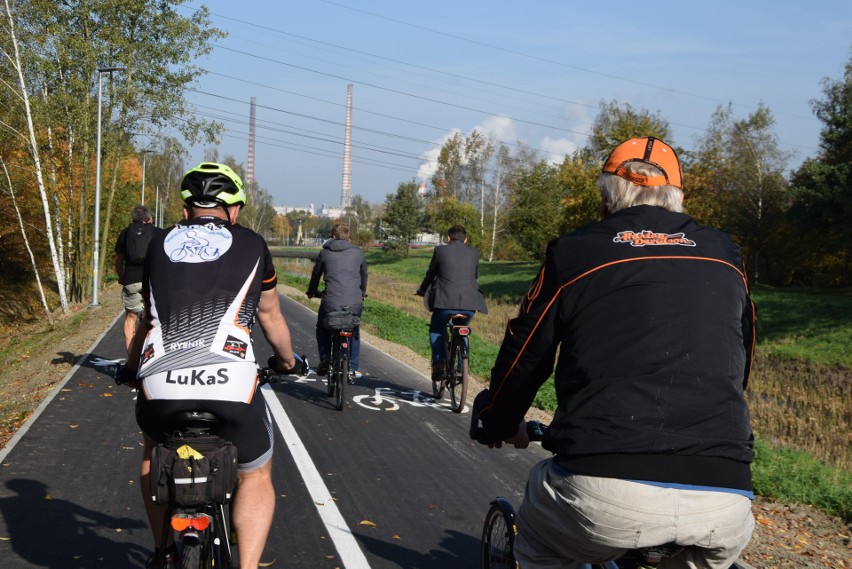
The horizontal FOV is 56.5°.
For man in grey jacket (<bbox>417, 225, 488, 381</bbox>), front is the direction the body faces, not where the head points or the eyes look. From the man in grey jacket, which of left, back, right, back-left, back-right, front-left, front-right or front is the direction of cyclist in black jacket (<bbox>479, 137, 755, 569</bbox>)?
back

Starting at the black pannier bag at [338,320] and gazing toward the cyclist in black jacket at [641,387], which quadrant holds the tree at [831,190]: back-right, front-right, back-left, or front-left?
back-left

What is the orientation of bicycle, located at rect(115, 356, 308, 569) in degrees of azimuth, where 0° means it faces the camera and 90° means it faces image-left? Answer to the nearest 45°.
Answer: approximately 180°

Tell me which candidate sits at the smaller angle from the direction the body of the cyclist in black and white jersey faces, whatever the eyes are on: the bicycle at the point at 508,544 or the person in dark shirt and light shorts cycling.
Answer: the person in dark shirt and light shorts cycling

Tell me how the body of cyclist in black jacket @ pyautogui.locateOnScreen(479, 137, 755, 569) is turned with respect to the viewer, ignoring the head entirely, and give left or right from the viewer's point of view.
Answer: facing away from the viewer and to the left of the viewer

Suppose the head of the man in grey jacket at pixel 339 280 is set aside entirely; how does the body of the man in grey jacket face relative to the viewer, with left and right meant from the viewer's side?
facing away from the viewer

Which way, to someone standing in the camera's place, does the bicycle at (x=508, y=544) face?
facing away from the viewer and to the left of the viewer

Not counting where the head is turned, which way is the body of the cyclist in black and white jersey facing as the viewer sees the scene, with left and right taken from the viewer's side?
facing away from the viewer

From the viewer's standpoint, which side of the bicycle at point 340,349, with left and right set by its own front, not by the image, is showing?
back

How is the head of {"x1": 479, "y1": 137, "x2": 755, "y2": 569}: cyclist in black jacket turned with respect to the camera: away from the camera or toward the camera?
away from the camera

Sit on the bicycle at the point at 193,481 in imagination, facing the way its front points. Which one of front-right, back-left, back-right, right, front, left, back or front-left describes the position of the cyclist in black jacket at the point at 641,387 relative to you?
back-right

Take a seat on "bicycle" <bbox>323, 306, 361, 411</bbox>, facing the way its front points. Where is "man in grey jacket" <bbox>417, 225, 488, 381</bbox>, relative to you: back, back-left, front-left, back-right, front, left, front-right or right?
right

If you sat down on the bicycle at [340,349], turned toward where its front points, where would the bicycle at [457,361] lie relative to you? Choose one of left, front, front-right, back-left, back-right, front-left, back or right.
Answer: right

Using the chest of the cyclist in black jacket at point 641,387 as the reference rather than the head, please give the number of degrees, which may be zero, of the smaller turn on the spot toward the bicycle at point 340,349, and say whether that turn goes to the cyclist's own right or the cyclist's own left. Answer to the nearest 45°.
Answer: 0° — they already face it

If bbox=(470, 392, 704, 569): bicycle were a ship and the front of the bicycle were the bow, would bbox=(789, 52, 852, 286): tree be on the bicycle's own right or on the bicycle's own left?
on the bicycle's own right
